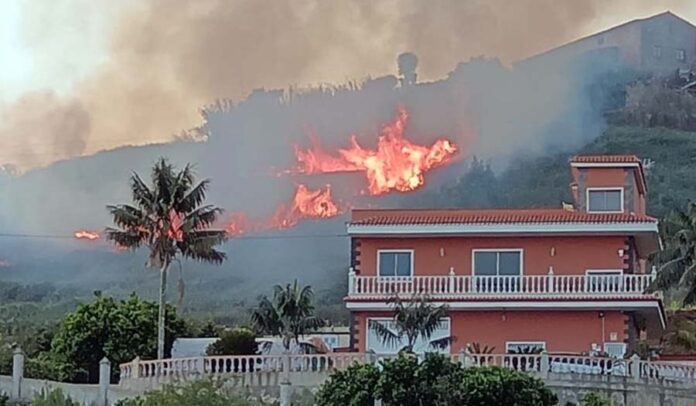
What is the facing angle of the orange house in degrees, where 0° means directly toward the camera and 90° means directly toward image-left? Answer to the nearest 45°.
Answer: approximately 0°

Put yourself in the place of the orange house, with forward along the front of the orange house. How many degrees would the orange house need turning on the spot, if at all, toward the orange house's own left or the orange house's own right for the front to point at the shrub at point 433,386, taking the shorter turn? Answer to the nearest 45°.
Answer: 0° — it already faces it

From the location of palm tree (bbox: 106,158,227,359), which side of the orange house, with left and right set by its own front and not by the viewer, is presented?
right

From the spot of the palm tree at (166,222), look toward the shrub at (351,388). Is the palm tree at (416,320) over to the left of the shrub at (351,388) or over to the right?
left

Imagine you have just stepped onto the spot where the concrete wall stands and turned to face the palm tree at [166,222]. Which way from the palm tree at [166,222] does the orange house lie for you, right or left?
right

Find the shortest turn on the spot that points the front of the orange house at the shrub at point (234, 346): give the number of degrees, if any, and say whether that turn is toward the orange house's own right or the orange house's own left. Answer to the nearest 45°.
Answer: approximately 90° to the orange house's own right

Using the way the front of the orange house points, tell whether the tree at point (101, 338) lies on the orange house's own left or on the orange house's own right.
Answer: on the orange house's own right

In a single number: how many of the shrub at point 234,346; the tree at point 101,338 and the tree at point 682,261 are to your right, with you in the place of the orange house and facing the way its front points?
2

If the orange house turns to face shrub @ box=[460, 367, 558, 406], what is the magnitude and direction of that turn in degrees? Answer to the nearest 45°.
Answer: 0° — it already faces it
